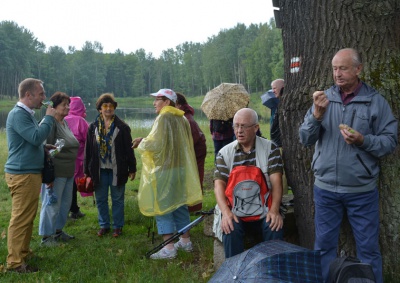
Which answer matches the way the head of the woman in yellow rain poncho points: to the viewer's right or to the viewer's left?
to the viewer's left

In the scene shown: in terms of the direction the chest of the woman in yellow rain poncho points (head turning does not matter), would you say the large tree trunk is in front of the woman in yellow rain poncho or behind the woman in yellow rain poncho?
behind

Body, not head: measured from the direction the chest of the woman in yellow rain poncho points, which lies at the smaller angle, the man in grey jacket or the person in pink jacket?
the person in pink jacket

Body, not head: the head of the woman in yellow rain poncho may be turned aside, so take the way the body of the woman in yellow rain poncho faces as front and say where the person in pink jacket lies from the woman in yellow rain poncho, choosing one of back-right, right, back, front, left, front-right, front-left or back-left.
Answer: front-right

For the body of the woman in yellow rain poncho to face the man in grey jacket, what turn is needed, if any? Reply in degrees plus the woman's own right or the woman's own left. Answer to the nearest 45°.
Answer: approximately 135° to the woman's own left

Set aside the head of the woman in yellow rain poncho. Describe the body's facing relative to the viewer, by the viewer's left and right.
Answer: facing to the left of the viewer
